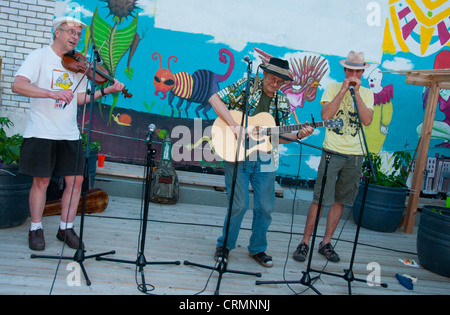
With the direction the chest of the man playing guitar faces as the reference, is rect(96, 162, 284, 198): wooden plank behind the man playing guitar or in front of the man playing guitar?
behind

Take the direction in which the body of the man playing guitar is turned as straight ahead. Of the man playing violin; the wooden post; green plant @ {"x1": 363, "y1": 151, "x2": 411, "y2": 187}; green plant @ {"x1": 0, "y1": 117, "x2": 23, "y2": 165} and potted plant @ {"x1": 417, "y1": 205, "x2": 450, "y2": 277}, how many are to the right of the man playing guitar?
2

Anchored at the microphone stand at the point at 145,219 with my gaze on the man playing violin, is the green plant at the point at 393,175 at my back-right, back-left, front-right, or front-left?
back-right

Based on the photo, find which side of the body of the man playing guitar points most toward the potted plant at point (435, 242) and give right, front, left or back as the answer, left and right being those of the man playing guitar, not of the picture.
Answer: left

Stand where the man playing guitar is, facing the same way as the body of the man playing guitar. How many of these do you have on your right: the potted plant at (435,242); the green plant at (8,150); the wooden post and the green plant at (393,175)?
1

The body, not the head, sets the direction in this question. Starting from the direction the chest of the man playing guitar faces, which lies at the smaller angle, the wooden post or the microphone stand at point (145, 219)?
the microphone stand

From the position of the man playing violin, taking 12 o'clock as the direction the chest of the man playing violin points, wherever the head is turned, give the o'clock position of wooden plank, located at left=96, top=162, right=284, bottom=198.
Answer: The wooden plank is roughly at 9 o'clock from the man playing violin.

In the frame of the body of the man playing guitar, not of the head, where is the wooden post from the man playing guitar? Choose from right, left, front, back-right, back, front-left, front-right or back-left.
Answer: back-left

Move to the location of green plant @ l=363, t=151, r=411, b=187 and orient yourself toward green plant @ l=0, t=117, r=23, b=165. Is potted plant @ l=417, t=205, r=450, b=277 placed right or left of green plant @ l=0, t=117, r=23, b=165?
left

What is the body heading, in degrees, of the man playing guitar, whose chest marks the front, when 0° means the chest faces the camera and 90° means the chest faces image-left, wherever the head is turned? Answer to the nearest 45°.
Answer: approximately 0°

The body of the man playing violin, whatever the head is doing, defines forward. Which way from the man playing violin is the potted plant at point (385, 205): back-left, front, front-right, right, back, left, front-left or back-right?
front-left

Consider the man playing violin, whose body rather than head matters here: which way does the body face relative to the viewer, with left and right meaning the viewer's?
facing the viewer and to the right of the viewer

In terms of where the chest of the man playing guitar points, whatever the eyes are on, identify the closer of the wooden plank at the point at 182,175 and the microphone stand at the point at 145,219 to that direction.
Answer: the microphone stand

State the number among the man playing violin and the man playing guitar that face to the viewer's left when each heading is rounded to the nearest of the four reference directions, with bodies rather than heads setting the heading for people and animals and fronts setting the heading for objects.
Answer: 0
